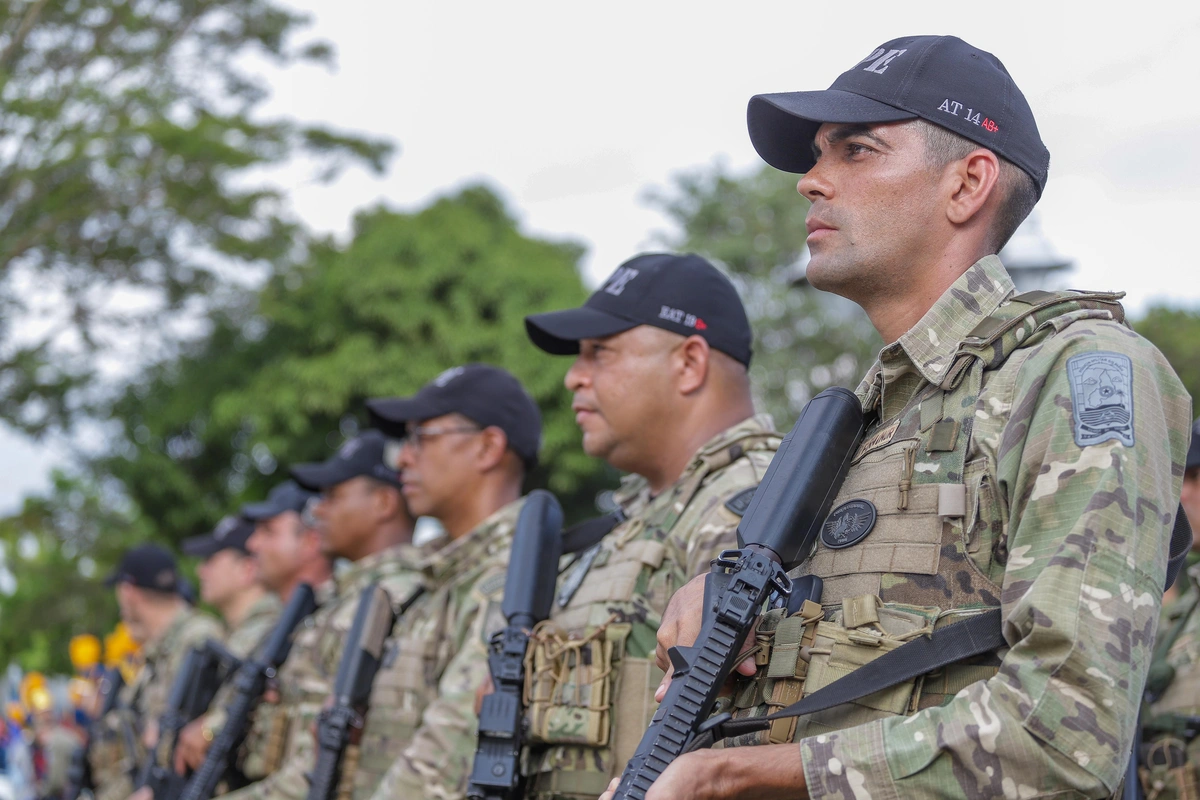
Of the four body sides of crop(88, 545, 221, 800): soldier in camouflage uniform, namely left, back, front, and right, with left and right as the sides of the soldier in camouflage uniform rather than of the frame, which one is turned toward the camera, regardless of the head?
left

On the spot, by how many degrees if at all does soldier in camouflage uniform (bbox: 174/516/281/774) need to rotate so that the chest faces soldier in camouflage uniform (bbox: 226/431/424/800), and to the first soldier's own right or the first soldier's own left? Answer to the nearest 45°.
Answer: approximately 90° to the first soldier's own left

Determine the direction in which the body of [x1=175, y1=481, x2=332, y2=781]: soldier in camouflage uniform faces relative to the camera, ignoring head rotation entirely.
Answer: to the viewer's left

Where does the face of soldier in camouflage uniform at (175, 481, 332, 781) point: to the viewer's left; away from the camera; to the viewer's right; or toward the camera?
to the viewer's left

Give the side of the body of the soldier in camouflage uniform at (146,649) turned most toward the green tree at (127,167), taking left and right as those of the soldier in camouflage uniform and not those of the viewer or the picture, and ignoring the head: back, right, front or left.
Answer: right

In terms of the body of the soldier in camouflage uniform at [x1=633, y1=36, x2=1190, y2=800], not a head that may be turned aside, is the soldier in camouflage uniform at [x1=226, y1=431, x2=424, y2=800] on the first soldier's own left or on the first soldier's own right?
on the first soldier's own right

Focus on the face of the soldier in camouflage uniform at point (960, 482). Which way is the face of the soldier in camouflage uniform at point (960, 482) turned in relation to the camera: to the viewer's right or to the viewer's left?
to the viewer's left

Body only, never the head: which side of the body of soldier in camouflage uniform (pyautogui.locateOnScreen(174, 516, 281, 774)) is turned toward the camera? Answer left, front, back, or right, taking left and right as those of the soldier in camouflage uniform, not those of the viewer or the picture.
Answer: left

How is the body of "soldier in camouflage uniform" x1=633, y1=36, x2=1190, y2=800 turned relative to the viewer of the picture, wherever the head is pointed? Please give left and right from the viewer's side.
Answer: facing the viewer and to the left of the viewer

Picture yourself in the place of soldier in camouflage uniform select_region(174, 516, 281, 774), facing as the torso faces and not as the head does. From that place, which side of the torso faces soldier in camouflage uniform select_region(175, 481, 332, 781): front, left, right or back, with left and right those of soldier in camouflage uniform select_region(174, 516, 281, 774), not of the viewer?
left
